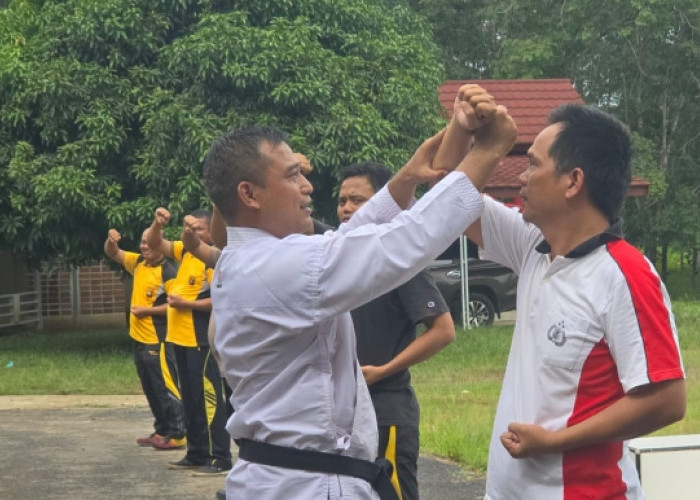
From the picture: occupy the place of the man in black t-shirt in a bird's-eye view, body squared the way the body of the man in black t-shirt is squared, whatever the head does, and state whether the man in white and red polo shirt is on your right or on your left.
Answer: on your left

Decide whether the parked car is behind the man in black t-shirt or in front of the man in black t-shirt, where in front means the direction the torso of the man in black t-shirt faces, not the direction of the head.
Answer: behind

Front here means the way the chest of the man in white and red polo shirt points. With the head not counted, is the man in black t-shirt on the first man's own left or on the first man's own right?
on the first man's own right

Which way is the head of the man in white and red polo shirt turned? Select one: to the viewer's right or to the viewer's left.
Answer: to the viewer's left

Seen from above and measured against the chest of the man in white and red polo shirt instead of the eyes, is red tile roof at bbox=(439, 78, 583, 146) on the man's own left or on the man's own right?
on the man's own right

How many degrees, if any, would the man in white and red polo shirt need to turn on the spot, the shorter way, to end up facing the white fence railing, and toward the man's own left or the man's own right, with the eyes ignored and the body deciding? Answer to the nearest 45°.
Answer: approximately 90° to the man's own right

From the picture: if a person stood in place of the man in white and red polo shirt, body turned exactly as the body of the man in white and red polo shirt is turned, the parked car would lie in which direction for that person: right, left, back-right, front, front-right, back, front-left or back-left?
back-right

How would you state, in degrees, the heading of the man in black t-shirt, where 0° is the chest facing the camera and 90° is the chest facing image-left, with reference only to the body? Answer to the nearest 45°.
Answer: approximately 45°
